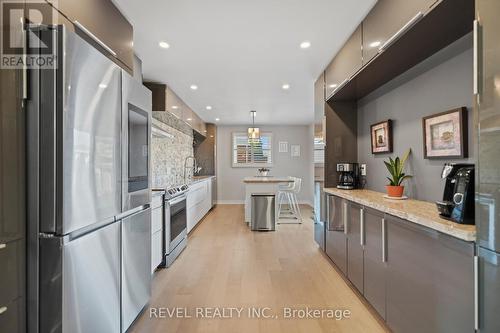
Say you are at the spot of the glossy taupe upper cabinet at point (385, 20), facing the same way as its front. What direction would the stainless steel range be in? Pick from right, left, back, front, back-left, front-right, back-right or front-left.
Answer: front-right

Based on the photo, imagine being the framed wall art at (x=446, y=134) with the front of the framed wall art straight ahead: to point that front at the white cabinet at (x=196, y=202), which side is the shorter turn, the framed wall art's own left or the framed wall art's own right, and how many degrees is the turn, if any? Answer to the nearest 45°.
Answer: approximately 45° to the framed wall art's own right

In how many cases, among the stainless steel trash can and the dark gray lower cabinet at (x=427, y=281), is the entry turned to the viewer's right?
0

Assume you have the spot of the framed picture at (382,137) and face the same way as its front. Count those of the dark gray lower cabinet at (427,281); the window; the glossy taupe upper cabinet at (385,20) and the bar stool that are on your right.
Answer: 2

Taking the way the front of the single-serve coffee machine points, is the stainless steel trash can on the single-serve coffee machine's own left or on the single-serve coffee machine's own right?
on the single-serve coffee machine's own right

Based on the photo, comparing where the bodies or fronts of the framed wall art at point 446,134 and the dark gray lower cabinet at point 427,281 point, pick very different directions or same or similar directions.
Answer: same or similar directions

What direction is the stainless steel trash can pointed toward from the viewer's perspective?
toward the camera

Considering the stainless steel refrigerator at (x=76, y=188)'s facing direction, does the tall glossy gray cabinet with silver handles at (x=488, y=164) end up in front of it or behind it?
in front

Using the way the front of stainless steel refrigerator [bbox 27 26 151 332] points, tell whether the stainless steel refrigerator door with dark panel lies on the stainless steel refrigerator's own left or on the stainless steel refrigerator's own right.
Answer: on the stainless steel refrigerator's own left

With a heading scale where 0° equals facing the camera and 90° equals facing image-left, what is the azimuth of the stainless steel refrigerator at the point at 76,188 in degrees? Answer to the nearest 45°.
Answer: approximately 315°

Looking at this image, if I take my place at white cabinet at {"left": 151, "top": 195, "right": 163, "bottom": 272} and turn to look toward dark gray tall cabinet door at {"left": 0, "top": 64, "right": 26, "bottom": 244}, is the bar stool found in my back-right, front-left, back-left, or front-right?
back-left

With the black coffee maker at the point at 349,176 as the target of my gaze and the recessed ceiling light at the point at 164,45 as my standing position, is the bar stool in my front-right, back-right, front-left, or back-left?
front-left

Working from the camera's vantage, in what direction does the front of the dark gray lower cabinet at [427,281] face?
facing the viewer and to the left of the viewer

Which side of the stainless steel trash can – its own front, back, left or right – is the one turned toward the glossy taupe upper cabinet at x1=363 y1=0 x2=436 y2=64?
front

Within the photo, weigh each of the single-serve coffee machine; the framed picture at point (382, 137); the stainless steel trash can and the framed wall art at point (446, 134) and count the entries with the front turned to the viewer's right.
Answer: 0
